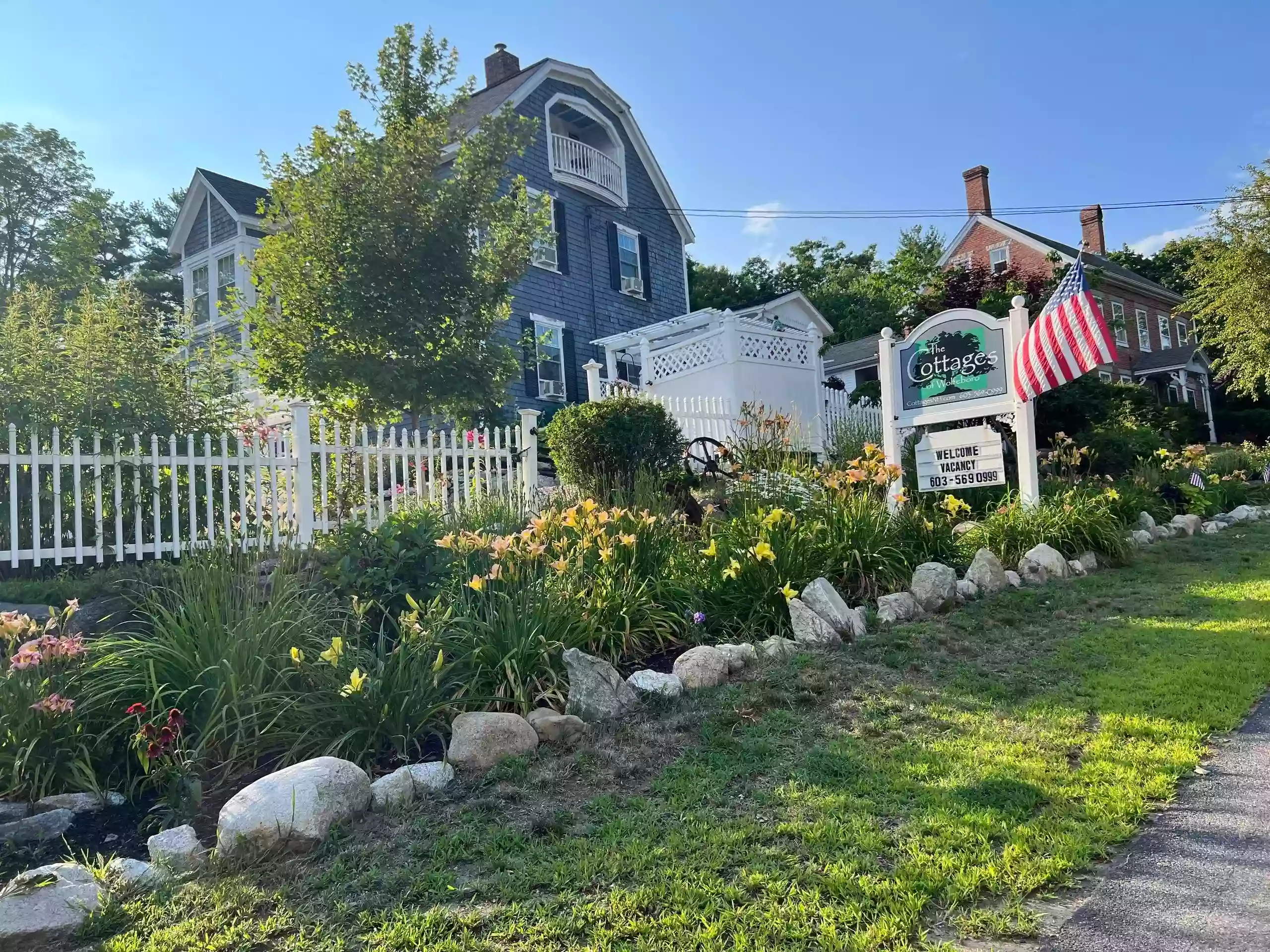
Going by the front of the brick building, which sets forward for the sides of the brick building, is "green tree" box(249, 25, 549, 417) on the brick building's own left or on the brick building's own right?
on the brick building's own right

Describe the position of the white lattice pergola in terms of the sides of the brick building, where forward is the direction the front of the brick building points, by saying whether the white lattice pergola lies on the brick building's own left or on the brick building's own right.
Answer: on the brick building's own right

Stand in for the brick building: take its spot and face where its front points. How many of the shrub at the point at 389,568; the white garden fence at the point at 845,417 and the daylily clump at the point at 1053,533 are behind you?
0

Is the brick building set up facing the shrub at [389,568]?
no

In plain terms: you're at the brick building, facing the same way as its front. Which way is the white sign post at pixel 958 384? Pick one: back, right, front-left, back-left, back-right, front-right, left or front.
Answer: front-right

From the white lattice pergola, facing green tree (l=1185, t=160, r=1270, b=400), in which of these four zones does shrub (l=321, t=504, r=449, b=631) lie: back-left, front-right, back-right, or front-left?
back-right

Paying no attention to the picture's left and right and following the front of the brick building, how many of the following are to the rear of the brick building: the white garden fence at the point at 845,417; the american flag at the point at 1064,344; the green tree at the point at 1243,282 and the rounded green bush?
0

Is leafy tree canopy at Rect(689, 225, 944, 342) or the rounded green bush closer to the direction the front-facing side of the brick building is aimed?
the rounded green bush

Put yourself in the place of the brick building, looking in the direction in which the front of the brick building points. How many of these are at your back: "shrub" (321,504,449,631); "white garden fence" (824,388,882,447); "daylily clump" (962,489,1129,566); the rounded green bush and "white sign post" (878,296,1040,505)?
0

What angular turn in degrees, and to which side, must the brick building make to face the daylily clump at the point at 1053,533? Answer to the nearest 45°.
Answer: approximately 45° to its right

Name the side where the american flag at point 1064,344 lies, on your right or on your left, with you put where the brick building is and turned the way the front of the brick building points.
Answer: on your right

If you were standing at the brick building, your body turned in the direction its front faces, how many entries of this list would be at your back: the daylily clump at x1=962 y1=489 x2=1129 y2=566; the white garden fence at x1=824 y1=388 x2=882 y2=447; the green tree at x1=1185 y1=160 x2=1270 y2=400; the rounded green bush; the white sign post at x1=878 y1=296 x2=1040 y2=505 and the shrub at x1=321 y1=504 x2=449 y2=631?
0

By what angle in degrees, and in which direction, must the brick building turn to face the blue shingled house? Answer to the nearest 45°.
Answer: approximately 90° to its right

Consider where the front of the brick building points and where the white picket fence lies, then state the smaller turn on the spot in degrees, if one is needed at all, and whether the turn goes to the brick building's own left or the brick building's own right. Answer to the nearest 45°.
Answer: approximately 45° to the brick building's own right

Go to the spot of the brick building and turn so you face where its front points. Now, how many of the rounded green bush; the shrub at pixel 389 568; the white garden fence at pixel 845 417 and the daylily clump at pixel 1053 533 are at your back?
0

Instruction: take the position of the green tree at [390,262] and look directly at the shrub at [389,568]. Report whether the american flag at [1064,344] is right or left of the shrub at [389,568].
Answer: left

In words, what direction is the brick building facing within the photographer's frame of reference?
facing the viewer and to the right of the viewer

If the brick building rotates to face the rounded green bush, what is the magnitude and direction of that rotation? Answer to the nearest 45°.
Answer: approximately 45° to its right

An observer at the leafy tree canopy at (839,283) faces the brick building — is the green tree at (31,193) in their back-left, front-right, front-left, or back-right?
back-right
